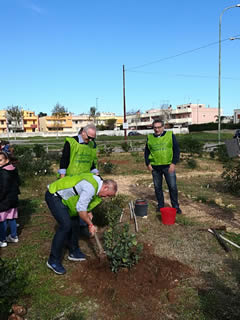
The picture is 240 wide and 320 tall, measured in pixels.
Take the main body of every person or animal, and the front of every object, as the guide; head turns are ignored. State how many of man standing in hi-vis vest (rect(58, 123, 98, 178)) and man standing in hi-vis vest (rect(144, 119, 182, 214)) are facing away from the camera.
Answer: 0

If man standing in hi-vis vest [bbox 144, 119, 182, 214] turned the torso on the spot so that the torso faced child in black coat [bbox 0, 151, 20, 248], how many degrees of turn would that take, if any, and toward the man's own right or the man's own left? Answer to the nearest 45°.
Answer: approximately 45° to the man's own right

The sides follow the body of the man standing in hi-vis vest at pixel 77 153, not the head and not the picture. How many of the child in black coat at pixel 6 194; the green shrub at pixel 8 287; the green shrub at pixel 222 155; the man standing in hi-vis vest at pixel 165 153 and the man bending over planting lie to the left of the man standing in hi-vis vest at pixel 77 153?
2

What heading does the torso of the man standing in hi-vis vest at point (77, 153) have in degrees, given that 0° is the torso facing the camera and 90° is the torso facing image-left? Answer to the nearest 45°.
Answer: approximately 315°

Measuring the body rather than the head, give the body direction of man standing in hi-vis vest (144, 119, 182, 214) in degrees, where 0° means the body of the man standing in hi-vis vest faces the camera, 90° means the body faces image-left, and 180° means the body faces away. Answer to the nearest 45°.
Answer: approximately 0°

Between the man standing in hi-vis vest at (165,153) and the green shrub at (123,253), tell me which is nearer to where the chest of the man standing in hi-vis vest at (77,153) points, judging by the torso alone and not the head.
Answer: the green shrub

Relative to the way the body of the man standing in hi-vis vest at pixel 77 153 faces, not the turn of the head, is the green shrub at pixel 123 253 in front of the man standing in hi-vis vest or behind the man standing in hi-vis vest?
in front

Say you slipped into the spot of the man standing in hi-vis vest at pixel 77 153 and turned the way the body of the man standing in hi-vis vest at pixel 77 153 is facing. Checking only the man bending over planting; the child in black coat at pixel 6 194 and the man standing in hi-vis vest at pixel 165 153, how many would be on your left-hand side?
1

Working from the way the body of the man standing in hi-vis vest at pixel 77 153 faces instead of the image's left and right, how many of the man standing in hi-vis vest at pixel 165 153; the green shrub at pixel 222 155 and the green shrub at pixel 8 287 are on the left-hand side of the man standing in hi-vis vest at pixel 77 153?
2

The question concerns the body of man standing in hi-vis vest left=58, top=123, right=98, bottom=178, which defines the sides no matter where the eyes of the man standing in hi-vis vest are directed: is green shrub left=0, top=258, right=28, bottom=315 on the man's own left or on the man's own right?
on the man's own right
